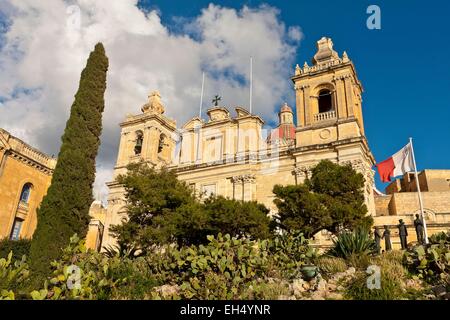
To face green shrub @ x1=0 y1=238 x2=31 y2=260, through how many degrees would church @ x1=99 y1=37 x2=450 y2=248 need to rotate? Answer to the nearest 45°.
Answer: approximately 45° to its right

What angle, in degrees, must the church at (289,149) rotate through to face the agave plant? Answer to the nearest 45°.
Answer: approximately 45° to its left

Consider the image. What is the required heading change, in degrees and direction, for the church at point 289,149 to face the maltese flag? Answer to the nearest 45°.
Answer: approximately 90° to its left

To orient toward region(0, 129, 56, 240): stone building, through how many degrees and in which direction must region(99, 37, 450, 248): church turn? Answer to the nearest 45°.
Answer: approximately 45° to its right

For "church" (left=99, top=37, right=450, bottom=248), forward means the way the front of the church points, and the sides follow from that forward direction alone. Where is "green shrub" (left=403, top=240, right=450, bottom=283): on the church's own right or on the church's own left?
on the church's own left

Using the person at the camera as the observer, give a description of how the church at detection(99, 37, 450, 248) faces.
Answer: facing the viewer and to the left of the viewer

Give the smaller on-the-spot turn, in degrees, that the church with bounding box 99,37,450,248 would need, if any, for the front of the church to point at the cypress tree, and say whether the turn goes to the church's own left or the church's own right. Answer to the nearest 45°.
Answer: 0° — it already faces it

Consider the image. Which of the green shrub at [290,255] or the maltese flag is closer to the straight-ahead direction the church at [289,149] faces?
the green shrub
